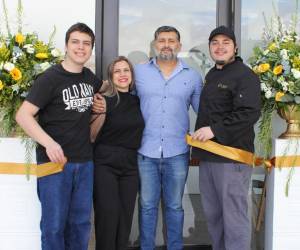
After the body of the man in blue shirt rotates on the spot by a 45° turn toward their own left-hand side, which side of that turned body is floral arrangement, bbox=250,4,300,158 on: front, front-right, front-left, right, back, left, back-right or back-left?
front-left

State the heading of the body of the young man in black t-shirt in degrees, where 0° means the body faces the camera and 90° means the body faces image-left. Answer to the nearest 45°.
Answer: approximately 315°

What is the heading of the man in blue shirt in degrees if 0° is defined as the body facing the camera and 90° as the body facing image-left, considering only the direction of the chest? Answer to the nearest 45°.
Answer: approximately 0°

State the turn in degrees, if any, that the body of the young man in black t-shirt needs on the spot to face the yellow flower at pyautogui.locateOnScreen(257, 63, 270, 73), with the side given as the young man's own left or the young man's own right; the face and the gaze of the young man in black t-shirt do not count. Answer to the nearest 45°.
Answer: approximately 45° to the young man's own left

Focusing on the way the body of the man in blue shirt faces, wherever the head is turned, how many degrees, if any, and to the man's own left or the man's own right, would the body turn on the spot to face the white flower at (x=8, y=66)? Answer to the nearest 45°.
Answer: approximately 45° to the man's own right

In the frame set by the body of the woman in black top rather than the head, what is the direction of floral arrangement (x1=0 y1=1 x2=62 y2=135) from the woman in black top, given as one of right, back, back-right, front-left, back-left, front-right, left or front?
right

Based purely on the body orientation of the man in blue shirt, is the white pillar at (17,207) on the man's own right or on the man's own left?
on the man's own right

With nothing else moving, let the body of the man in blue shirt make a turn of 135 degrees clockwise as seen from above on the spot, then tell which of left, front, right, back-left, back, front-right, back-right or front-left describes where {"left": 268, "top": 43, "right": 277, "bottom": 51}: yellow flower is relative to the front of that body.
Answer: back-right

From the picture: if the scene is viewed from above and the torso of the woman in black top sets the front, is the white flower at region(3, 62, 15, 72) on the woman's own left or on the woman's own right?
on the woman's own right

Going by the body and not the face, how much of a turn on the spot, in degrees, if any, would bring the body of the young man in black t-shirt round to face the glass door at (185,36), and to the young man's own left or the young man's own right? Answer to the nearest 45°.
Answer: approximately 90° to the young man's own left

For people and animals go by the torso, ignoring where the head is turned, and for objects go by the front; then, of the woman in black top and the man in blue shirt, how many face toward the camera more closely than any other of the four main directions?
2
